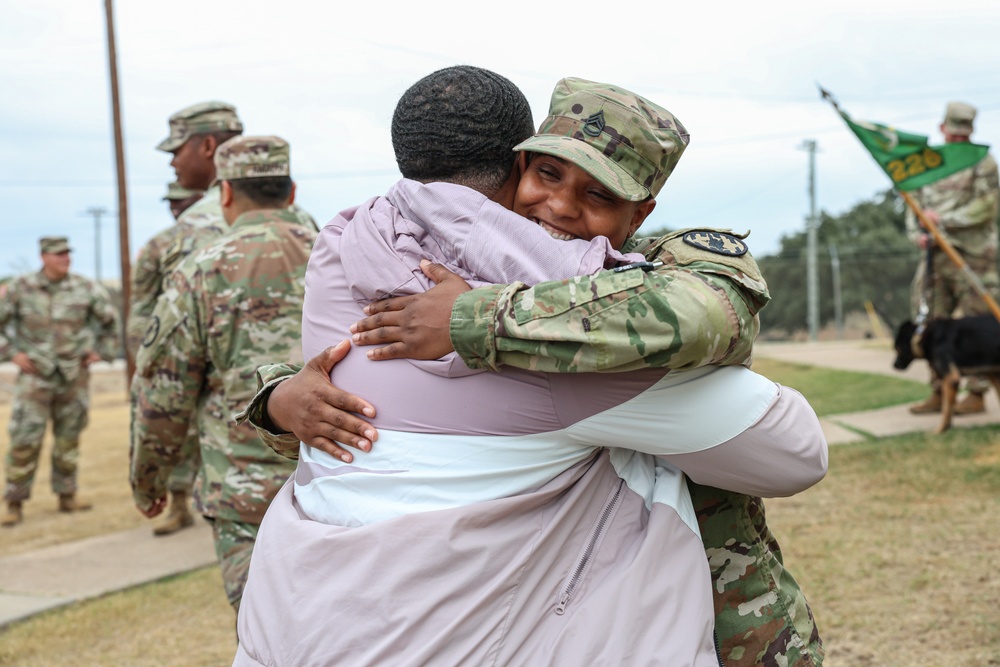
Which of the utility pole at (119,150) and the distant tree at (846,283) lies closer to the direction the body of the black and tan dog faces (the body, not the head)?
the utility pole

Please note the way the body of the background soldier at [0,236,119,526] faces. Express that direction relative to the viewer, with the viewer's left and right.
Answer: facing the viewer

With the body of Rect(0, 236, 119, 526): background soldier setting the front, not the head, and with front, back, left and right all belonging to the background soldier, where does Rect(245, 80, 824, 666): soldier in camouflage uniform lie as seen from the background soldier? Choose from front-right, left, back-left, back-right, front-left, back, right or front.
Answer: front

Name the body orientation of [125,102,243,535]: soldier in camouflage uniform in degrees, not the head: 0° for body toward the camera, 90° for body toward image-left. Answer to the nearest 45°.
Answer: approximately 90°

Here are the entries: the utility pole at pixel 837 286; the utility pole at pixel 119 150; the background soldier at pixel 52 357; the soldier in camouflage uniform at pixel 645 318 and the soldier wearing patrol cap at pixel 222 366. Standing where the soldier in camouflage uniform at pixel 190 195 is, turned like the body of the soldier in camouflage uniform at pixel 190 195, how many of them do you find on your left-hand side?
2

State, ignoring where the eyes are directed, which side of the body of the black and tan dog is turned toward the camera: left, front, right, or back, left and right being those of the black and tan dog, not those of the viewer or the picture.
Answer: left

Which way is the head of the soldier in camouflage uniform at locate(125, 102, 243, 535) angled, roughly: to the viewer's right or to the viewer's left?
to the viewer's left

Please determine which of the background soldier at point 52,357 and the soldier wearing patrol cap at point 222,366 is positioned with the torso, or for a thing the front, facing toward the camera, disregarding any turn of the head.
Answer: the background soldier

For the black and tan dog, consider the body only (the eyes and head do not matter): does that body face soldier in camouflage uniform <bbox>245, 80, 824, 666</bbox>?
no

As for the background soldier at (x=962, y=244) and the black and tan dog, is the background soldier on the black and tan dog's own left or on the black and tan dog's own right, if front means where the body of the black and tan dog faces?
on the black and tan dog's own right

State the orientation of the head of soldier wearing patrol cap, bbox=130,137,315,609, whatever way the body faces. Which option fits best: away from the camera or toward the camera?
away from the camera

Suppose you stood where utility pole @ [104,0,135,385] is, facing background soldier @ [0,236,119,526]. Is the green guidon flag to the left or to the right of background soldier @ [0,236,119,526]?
left

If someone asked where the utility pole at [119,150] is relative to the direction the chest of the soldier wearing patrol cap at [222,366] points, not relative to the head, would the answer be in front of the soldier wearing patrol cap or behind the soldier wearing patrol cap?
in front
